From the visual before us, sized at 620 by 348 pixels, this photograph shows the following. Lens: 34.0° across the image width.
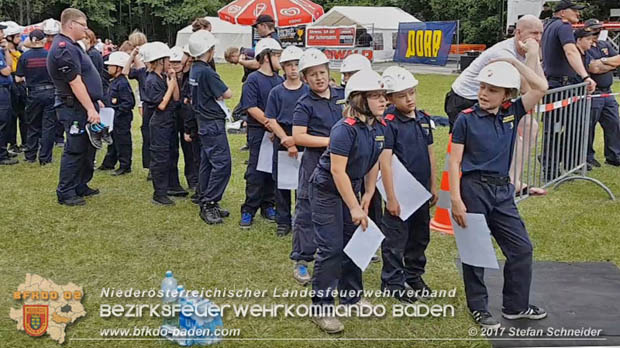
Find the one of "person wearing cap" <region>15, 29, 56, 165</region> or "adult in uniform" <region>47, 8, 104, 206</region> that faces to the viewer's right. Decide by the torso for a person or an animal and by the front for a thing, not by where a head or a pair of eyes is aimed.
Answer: the adult in uniform

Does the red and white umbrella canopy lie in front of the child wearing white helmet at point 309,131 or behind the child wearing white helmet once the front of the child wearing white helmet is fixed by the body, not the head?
behind

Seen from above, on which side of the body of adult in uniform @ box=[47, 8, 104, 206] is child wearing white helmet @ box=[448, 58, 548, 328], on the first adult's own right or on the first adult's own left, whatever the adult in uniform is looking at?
on the first adult's own right

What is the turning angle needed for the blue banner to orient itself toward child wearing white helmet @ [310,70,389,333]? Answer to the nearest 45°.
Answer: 0° — it already faces them

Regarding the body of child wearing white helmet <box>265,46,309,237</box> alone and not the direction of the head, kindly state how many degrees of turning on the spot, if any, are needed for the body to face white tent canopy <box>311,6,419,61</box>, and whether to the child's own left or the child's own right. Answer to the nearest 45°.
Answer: approximately 180°
